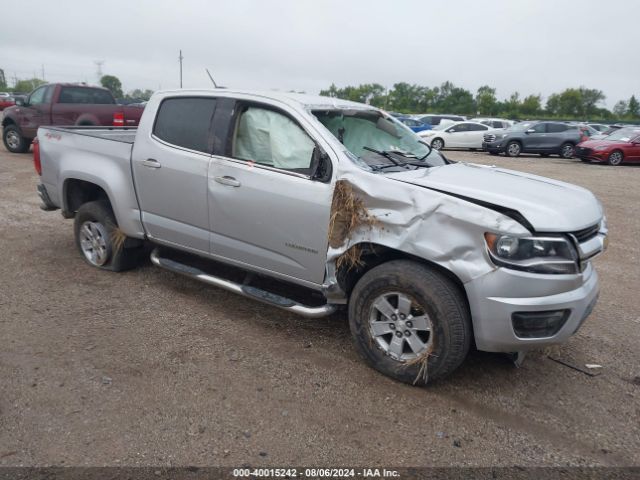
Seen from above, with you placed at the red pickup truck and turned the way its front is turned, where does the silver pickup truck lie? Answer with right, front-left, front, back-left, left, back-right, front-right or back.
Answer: back-left

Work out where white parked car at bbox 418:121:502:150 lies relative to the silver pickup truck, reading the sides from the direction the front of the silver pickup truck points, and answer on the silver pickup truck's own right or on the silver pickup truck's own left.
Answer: on the silver pickup truck's own left

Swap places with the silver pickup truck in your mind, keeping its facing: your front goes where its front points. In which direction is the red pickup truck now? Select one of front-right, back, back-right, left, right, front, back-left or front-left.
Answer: back

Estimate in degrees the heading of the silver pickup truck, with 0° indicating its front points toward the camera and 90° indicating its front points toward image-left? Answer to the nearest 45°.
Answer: approximately 315°

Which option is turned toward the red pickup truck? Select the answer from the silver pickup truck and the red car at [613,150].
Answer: the red car

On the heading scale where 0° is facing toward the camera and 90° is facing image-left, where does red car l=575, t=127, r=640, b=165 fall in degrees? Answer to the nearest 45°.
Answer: approximately 45°

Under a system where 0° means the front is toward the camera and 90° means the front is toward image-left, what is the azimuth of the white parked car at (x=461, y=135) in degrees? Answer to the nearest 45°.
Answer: approximately 45°

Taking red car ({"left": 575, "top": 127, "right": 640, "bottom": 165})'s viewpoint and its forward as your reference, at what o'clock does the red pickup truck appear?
The red pickup truck is roughly at 12 o'clock from the red car.

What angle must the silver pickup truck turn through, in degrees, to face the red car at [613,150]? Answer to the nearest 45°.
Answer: approximately 90° to its left

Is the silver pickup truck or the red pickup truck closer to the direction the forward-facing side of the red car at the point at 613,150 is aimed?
the red pickup truck

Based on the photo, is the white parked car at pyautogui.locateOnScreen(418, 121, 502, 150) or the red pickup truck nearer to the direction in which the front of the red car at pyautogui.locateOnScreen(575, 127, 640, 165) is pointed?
the red pickup truck

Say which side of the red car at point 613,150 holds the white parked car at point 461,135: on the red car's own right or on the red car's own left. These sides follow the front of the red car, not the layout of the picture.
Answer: on the red car's own right
